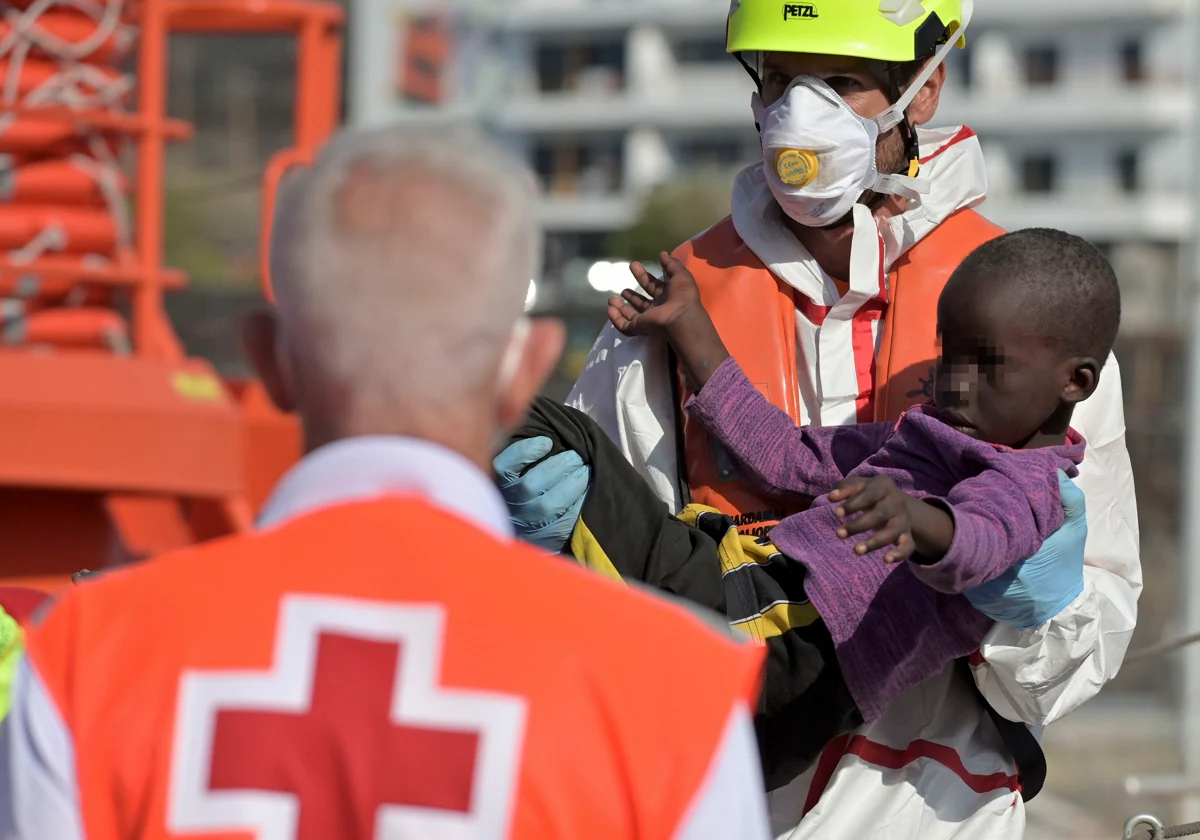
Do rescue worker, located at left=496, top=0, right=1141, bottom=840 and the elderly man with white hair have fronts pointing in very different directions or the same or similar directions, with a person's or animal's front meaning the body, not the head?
very different directions

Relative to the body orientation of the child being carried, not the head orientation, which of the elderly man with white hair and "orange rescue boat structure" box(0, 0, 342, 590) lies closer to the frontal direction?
the elderly man with white hair

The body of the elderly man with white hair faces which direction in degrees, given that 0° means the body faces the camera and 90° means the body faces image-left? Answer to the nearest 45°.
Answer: approximately 180°

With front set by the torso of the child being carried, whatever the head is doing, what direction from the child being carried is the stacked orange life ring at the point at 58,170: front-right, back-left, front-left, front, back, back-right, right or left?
right

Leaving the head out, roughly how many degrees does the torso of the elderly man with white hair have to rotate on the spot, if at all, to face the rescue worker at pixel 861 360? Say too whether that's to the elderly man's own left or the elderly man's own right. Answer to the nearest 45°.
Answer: approximately 45° to the elderly man's own right

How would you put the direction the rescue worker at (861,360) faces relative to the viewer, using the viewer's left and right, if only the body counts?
facing the viewer

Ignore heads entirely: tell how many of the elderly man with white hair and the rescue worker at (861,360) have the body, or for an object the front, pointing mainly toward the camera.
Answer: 1

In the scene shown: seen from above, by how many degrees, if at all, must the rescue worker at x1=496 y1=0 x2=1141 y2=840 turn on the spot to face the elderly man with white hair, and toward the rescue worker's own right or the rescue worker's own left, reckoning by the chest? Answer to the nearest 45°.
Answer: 0° — they already face them

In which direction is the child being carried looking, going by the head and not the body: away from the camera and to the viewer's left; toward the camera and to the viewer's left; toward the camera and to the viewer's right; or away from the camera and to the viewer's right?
toward the camera and to the viewer's left

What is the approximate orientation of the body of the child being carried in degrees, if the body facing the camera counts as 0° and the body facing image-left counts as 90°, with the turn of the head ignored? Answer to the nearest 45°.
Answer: approximately 45°

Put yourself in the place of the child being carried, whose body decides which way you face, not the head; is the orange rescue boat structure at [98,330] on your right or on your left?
on your right

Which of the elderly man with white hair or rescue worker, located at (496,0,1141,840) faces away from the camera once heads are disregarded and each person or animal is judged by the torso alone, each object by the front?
the elderly man with white hair
